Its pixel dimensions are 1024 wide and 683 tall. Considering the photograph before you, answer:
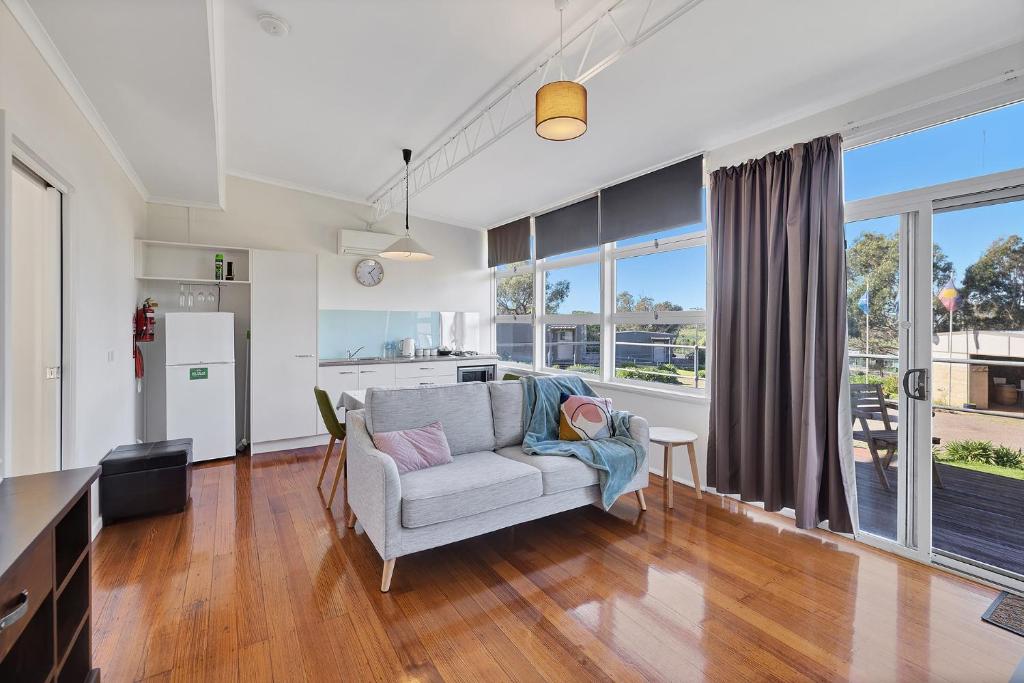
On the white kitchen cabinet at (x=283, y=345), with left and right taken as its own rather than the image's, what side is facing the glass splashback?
left

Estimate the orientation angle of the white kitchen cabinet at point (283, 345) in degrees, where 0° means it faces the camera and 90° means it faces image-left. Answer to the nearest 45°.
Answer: approximately 315°

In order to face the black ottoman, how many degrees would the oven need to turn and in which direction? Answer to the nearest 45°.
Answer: approximately 45° to its right

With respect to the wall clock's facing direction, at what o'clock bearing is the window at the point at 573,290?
The window is roughly at 10 o'clock from the wall clock.

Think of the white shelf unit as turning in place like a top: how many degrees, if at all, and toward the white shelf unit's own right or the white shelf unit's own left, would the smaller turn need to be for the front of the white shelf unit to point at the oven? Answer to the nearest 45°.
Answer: approximately 45° to the white shelf unit's own left

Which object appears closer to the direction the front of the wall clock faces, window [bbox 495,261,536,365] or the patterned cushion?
the patterned cushion

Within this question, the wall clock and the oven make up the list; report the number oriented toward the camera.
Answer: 2
